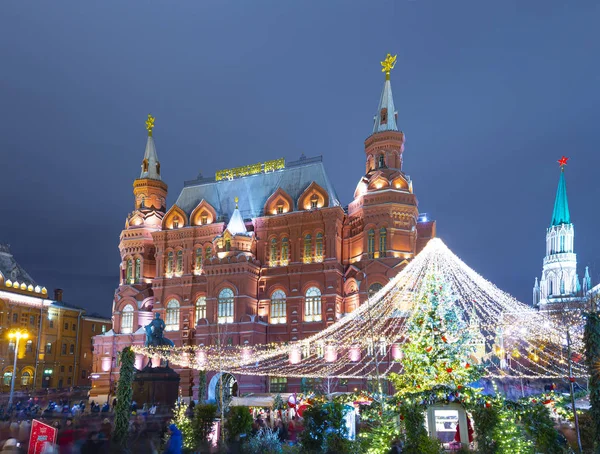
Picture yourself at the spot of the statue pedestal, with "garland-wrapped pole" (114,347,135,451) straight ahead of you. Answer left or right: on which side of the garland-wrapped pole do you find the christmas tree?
left

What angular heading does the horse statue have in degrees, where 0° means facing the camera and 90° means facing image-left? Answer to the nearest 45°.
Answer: approximately 45°

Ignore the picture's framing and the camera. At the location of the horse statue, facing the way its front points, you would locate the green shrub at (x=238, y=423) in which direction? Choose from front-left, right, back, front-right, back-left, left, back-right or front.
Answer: front-left

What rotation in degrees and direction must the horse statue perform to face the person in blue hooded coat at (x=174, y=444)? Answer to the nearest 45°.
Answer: approximately 45° to its left
